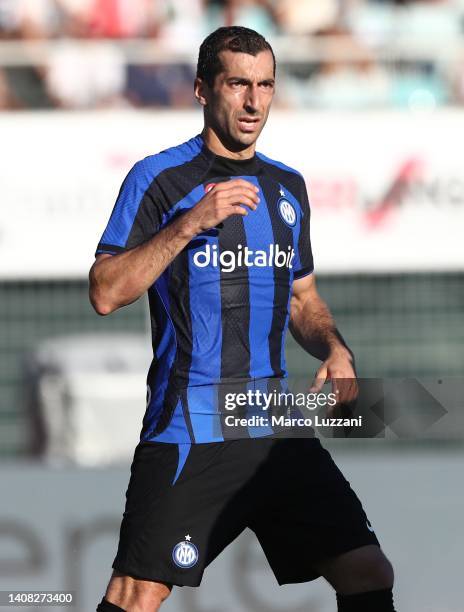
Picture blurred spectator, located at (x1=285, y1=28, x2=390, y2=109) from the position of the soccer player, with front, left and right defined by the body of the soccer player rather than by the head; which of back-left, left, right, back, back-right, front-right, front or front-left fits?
back-left

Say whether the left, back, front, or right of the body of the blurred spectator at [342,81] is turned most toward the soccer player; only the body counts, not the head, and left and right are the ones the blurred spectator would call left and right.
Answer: front

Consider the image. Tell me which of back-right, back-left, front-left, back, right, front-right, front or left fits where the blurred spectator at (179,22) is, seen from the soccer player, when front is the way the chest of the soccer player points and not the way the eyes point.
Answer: back-left

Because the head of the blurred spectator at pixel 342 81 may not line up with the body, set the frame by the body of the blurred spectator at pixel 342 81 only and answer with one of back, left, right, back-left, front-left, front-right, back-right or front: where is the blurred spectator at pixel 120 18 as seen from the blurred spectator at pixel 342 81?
right

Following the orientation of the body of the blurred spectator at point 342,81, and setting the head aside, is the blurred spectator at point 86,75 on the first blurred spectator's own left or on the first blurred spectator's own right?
on the first blurred spectator's own right

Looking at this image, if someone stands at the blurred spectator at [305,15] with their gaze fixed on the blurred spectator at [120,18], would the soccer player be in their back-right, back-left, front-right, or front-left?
front-left

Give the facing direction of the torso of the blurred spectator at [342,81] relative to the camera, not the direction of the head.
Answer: toward the camera

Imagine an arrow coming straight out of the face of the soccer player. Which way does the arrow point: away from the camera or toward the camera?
toward the camera

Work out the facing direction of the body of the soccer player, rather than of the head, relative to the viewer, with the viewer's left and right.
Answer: facing the viewer and to the right of the viewer

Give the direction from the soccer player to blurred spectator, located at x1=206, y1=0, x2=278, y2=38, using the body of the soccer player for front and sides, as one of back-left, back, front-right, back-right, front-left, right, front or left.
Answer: back-left

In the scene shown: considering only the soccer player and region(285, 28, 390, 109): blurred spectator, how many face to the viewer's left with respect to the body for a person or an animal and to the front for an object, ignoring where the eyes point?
0

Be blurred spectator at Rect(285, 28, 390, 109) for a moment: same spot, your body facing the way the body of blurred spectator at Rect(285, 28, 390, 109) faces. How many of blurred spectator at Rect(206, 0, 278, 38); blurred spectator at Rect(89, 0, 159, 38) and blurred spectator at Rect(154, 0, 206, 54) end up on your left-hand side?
0
